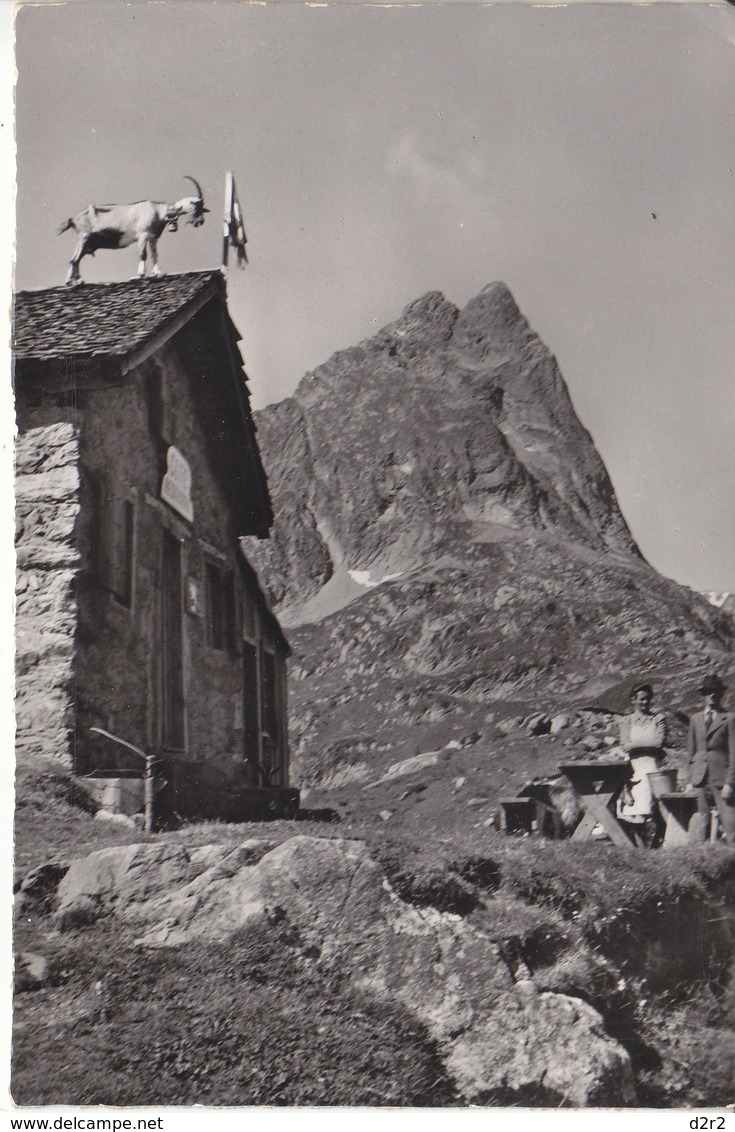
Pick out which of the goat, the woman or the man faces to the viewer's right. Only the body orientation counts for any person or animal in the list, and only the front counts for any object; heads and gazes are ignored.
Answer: the goat

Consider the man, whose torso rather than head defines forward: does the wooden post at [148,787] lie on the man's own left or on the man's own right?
on the man's own right

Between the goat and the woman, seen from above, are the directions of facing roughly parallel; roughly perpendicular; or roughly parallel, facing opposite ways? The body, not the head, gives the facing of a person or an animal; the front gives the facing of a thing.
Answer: roughly perpendicular

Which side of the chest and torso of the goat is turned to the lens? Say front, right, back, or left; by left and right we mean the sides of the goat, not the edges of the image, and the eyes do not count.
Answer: right

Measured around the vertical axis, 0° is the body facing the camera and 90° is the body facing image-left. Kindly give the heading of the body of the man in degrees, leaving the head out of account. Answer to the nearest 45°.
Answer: approximately 0°

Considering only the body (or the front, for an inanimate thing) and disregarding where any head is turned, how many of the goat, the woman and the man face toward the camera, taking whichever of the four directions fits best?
2

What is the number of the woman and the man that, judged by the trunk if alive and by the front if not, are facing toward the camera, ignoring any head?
2
